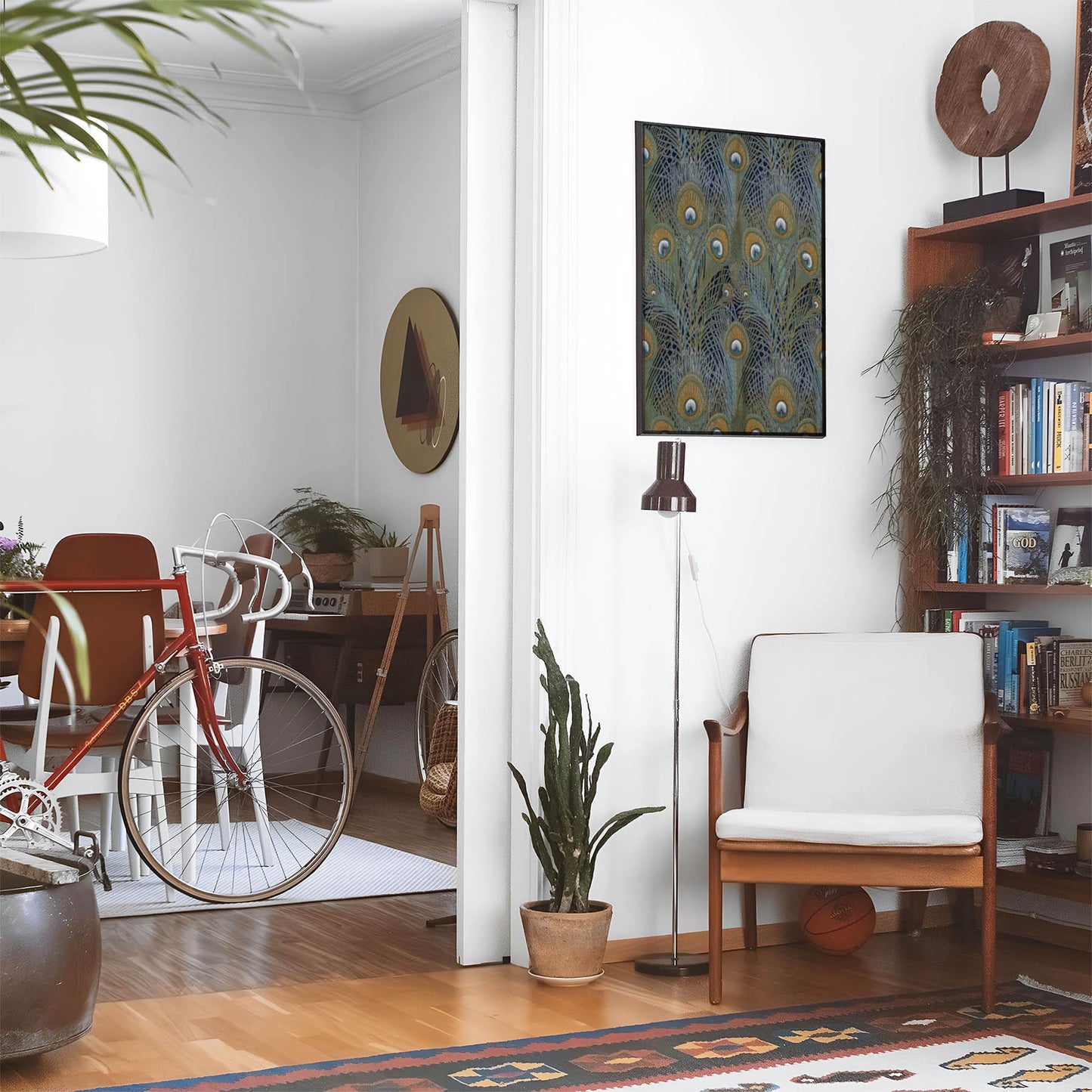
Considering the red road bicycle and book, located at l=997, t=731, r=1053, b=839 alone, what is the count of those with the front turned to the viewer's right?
1

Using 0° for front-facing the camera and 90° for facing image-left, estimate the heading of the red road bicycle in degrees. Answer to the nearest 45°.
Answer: approximately 270°

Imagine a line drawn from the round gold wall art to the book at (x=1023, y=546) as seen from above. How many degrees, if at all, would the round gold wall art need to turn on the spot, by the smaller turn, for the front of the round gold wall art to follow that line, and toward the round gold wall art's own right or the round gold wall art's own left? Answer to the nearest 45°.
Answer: approximately 90° to the round gold wall art's own left

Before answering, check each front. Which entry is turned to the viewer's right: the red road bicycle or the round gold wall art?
the red road bicycle

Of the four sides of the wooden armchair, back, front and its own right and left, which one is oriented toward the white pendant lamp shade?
right

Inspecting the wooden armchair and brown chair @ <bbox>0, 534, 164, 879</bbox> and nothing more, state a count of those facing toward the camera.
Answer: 1

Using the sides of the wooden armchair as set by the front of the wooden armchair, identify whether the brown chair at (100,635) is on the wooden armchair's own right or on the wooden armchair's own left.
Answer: on the wooden armchair's own right

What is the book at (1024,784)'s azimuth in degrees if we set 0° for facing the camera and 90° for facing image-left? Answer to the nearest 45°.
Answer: approximately 45°
